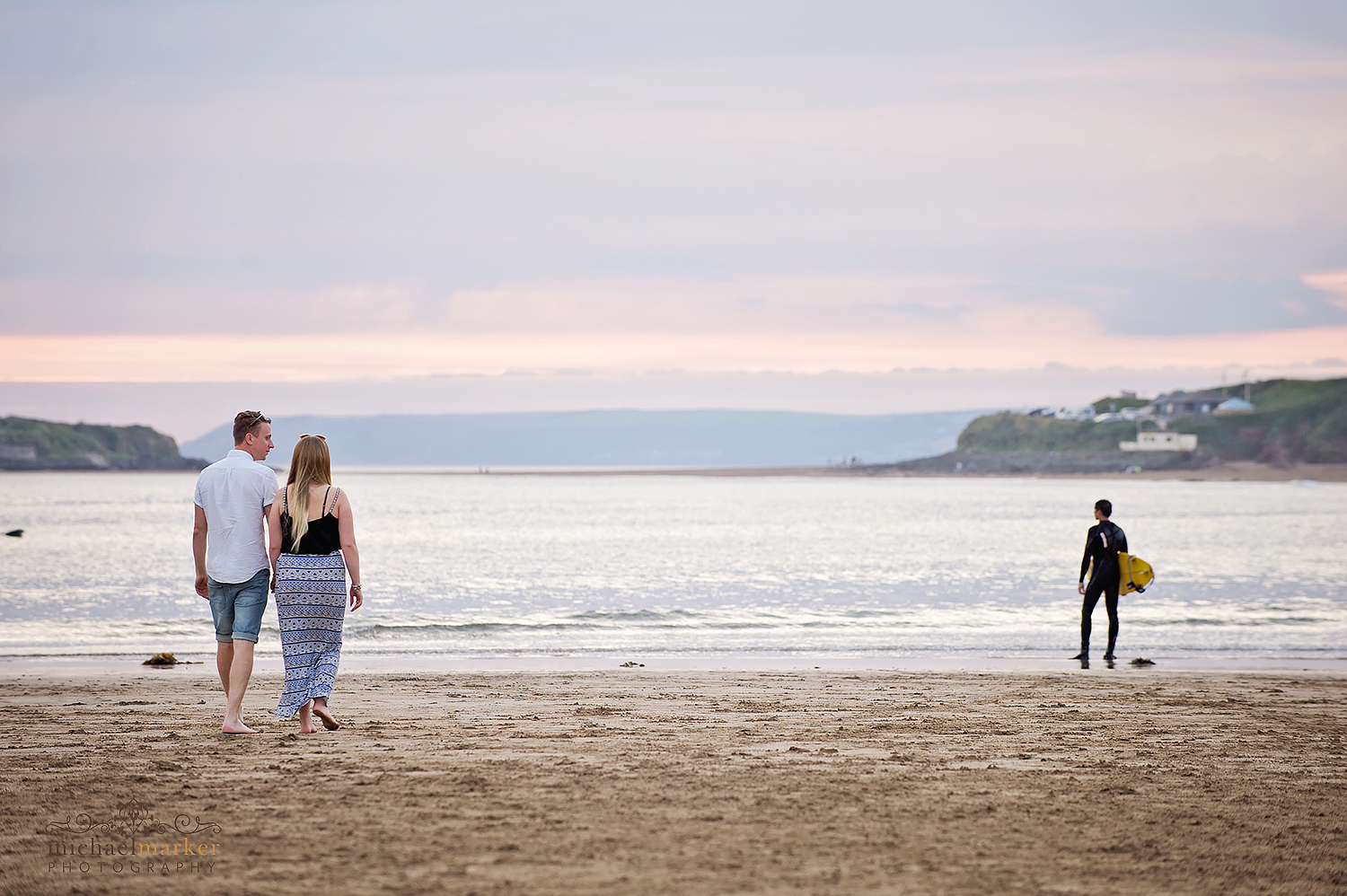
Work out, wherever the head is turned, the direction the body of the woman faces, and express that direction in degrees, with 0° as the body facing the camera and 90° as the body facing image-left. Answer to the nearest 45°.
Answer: approximately 180°

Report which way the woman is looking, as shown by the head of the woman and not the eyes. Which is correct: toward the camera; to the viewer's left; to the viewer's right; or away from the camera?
away from the camera

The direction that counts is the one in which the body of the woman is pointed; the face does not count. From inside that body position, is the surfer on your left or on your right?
on your right

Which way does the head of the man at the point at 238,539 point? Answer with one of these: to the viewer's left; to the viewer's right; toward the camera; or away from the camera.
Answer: to the viewer's right
